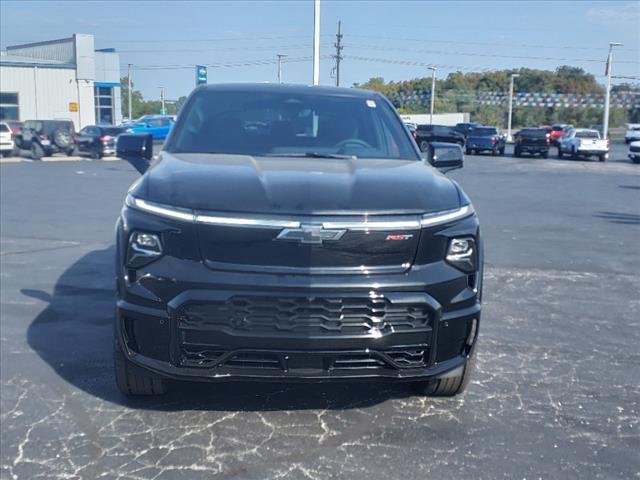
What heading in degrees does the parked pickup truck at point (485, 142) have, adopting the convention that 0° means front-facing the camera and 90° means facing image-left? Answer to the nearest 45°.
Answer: approximately 180°

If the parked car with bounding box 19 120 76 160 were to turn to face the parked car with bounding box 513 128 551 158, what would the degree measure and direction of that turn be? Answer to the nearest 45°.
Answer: approximately 135° to its right

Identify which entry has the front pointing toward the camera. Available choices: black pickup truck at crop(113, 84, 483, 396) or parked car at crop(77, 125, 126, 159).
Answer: the black pickup truck

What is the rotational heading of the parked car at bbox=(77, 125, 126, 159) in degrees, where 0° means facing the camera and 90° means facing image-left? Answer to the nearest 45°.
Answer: approximately 135°

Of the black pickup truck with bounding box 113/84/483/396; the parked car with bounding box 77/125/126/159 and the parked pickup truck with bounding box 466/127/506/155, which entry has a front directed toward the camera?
the black pickup truck

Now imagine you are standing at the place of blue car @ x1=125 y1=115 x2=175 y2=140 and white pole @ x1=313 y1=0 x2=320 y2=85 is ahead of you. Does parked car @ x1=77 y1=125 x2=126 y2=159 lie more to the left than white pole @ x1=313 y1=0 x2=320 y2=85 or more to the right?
right

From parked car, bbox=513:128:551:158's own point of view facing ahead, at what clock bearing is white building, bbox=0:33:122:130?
The white building is roughly at 9 o'clock from the parked car.

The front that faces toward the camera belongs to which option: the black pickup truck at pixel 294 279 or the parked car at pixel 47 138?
the black pickup truck

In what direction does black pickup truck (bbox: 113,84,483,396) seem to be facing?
toward the camera

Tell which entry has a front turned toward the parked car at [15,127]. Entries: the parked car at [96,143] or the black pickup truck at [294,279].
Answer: the parked car at [96,143]

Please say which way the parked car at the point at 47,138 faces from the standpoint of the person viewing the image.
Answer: facing away from the viewer and to the left of the viewer

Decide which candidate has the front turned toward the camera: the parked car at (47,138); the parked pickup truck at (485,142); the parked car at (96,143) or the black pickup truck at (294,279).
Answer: the black pickup truck

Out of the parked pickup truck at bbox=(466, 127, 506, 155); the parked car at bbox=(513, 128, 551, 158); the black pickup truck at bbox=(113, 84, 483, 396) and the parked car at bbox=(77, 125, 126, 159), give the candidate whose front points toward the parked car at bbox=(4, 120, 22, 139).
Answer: the parked car at bbox=(77, 125, 126, 159)

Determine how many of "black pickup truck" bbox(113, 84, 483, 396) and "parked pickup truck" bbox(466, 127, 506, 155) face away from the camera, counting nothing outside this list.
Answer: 1
